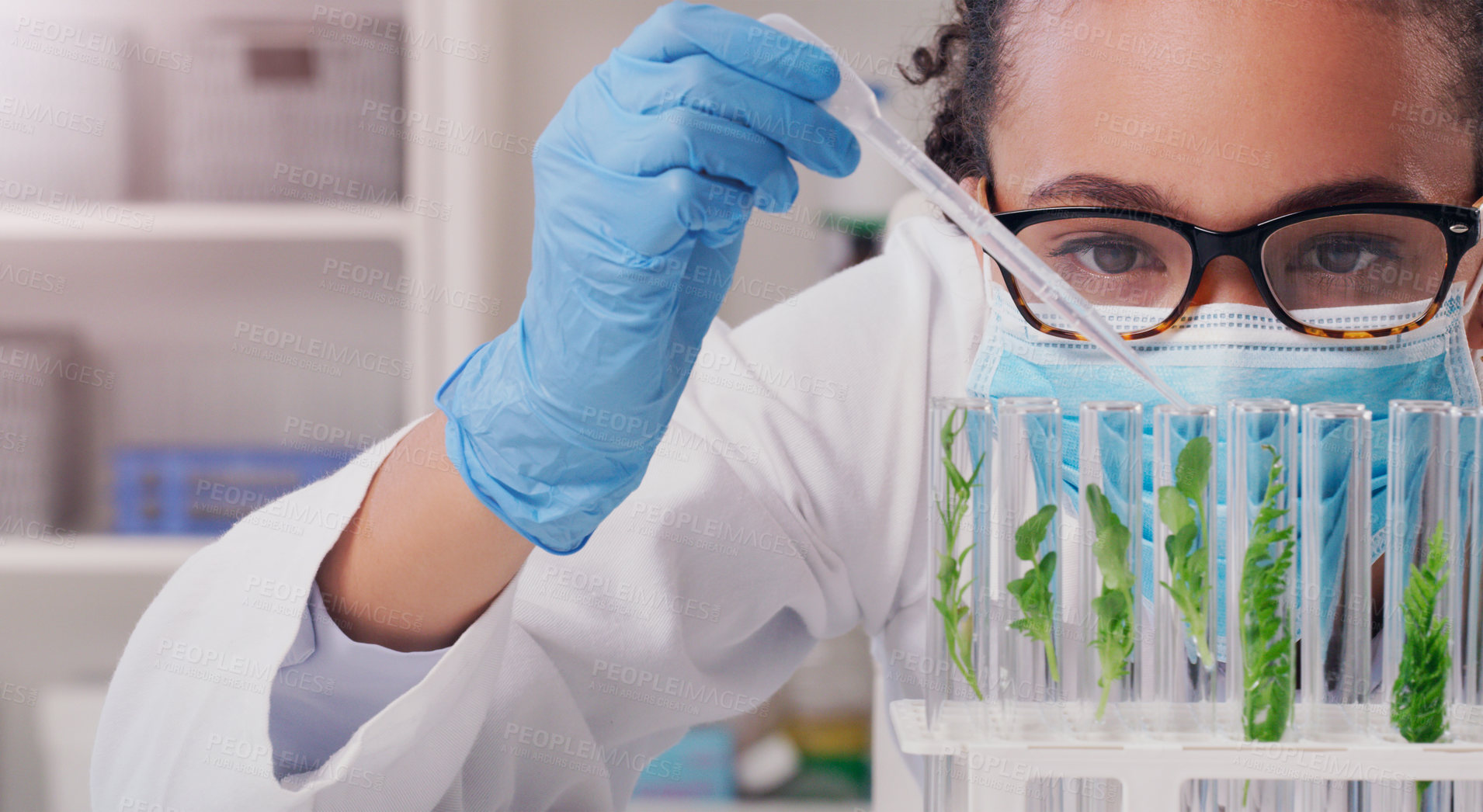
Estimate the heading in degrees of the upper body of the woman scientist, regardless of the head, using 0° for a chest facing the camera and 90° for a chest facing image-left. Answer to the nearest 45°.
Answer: approximately 0°

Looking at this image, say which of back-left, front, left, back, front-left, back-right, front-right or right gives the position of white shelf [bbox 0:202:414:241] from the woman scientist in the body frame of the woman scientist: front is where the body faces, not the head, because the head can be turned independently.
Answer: back-right
